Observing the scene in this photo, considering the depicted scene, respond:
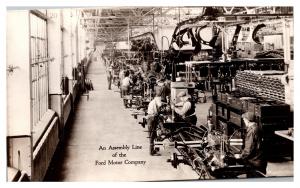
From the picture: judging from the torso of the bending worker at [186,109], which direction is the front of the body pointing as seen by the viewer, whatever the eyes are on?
to the viewer's left
